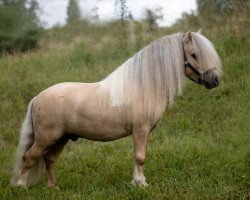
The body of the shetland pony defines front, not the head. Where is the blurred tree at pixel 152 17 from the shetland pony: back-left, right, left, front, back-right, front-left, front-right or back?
left

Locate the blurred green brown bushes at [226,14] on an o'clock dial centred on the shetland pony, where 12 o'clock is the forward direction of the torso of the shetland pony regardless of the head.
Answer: The blurred green brown bushes is roughly at 10 o'clock from the shetland pony.

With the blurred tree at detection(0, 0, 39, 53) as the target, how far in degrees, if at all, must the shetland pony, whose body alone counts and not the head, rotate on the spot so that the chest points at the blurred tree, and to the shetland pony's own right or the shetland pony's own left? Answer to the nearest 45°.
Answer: approximately 90° to the shetland pony's own left

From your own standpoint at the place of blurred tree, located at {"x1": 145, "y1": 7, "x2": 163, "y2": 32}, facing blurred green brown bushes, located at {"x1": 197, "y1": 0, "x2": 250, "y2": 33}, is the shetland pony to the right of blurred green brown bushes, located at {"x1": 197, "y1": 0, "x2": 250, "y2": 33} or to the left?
right

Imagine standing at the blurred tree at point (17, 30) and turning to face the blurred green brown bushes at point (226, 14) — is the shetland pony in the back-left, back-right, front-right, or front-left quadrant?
front-right

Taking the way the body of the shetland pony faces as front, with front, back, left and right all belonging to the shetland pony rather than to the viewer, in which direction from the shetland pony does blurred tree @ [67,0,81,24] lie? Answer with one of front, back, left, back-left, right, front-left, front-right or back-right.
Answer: left

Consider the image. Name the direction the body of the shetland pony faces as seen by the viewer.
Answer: to the viewer's right
